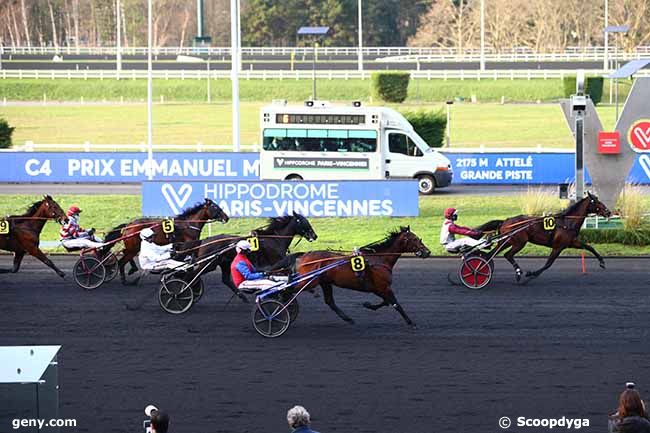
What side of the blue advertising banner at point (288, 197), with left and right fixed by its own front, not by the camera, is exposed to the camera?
front

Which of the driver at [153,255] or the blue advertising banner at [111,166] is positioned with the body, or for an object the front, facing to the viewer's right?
the driver

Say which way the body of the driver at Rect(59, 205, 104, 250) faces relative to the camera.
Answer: to the viewer's right

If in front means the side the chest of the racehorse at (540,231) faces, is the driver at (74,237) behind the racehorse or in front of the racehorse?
behind

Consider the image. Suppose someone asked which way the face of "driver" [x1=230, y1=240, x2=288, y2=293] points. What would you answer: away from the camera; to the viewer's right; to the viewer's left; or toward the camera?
to the viewer's right

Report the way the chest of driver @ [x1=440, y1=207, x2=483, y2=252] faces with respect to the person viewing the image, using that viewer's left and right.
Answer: facing to the right of the viewer

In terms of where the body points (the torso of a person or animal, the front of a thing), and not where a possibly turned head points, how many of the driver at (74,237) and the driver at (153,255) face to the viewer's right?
2

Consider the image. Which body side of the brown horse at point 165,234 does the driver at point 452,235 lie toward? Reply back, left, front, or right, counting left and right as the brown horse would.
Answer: front

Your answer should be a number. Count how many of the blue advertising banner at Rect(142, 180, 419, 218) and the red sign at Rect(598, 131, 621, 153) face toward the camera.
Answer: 2

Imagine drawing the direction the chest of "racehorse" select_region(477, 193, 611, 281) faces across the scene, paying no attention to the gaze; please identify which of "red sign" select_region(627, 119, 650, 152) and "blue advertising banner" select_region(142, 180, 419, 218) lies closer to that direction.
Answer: the red sign

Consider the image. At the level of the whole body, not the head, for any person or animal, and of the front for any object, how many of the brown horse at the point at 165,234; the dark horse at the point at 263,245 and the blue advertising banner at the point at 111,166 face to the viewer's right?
2

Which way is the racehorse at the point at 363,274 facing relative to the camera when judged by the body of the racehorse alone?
to the viewer's right

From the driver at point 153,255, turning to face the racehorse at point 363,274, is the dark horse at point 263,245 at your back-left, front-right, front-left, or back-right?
front-left

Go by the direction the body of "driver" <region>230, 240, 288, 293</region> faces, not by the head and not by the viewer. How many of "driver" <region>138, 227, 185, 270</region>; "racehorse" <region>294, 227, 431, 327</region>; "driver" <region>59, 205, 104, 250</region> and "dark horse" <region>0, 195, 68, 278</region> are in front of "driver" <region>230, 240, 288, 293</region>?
1

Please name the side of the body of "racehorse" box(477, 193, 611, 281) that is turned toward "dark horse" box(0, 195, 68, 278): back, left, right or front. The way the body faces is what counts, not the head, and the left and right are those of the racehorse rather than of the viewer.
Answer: back

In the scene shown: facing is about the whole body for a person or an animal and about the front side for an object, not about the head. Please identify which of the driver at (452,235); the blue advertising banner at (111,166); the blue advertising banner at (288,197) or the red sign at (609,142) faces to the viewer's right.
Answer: the driver

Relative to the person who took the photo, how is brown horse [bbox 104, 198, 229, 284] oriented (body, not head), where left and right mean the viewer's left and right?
facing to the right of the viewer

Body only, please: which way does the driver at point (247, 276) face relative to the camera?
to the viewer's right

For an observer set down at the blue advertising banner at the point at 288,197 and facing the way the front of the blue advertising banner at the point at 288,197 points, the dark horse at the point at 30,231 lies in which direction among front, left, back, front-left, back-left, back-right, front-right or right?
front-right

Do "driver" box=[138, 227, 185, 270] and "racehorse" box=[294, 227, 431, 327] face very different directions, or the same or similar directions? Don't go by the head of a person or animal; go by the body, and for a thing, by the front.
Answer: same or similar directions

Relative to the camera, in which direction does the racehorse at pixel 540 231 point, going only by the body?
to the viewer's right

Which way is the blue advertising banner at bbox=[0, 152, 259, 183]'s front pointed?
toward the camera
